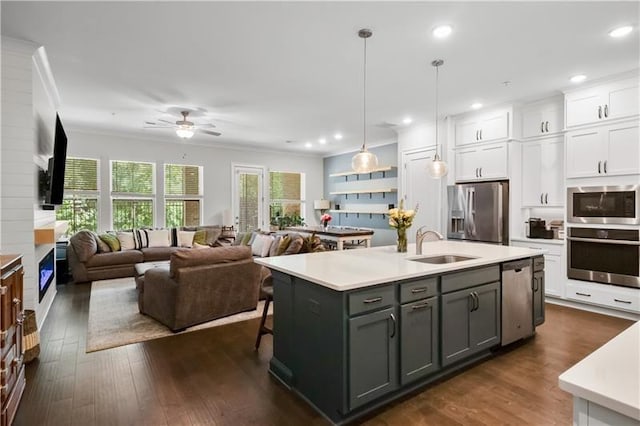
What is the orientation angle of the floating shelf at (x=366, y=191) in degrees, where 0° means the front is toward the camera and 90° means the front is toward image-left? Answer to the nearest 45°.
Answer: approximately 45°

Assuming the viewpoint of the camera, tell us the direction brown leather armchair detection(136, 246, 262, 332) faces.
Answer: facing away from the viewer and to the left of the viewer

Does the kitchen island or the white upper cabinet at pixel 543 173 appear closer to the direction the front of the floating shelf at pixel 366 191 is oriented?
the kitchen island

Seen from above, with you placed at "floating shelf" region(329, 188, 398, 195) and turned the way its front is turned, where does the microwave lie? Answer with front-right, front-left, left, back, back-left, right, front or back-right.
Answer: left

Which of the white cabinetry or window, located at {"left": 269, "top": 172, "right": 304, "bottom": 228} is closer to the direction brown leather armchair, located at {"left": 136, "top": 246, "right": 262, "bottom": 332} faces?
the window

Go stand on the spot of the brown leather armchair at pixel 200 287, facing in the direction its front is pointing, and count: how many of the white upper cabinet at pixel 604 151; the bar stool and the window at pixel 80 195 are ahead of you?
1

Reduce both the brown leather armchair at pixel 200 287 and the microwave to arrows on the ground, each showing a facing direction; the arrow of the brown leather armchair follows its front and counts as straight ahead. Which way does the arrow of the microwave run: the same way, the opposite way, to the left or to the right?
to the left

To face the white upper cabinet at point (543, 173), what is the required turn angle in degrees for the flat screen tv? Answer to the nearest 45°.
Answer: approximately 45° to its right

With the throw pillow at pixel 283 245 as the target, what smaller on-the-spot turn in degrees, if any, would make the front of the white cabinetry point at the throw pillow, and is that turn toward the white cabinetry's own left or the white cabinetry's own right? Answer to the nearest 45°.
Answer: approximately 45° to the white cabinetry's own right

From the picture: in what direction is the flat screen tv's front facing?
to the viewer's right

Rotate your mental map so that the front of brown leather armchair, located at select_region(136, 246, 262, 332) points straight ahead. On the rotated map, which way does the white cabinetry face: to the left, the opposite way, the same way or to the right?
to the left
